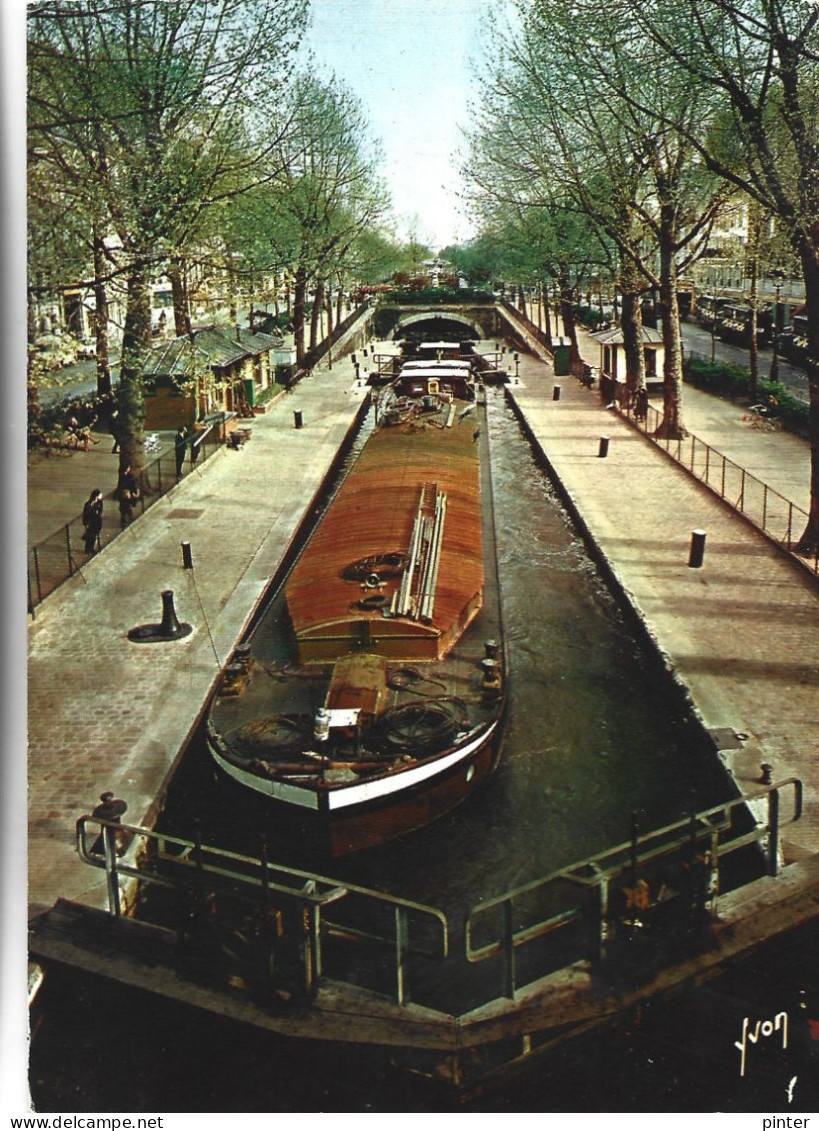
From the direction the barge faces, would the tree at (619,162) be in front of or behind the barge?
behind

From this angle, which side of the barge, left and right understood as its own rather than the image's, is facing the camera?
front

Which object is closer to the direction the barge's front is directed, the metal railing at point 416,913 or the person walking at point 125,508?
the metal railing

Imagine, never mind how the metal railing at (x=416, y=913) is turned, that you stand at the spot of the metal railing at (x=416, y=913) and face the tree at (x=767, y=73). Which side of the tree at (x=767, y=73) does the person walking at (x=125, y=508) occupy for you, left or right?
left

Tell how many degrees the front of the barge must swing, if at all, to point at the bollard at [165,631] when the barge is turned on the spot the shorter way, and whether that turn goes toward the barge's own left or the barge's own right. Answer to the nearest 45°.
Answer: approximately 45° to the barge's own right
